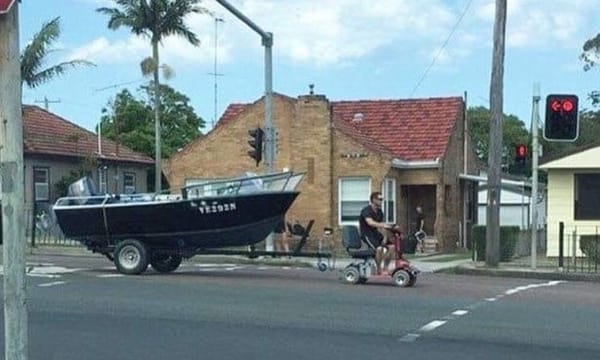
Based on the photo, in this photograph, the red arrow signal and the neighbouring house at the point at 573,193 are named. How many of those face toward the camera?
2

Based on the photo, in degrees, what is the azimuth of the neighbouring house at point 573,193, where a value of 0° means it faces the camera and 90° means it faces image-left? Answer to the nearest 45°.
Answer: approximately 0°

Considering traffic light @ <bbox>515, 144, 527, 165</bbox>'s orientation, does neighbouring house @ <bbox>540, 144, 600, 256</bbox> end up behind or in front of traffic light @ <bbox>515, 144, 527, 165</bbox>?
behind

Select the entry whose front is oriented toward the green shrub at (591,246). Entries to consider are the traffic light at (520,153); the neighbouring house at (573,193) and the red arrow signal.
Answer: the neighbouring house

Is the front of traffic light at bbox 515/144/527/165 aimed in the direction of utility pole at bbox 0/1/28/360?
yes
